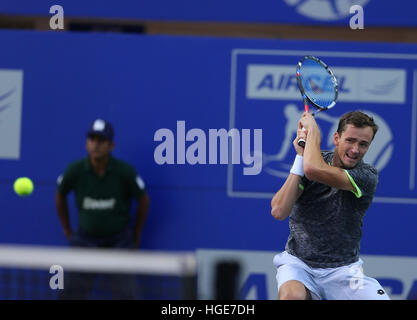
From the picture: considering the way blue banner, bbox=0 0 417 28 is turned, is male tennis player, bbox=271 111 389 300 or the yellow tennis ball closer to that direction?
the male tennis player

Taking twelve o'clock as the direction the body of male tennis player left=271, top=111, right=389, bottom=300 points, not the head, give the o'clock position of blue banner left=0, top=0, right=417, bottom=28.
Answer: The blue banner is roughly at 5 o'clock from the male tennis player.

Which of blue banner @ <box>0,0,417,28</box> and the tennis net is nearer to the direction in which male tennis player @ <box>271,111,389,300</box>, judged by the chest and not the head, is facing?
the tennis net

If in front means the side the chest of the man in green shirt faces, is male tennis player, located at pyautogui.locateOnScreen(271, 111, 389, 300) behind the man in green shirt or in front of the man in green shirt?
in front

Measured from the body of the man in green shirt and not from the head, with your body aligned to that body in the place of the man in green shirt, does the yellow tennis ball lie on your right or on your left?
on your right

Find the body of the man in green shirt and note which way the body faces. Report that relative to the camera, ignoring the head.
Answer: toward the camera

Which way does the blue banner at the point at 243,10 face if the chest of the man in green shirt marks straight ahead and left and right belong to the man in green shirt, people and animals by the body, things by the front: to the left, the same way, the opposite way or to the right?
the same way

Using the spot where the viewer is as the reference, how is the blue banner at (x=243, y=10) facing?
facing the viewer

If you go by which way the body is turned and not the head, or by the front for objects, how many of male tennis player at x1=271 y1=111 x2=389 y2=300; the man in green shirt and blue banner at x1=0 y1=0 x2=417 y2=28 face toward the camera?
3

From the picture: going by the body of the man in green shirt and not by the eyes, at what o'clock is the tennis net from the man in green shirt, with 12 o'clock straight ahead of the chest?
The tennis net is roughly at 12 o'clock from the man in green shirt.

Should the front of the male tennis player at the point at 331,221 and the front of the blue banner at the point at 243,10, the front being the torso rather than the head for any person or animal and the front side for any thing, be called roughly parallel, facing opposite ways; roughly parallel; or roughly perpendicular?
roughly parallel

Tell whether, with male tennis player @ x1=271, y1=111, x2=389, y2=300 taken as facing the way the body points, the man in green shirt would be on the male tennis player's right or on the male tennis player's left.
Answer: on the male tennis player's right

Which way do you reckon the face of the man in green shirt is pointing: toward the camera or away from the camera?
toward the camera
